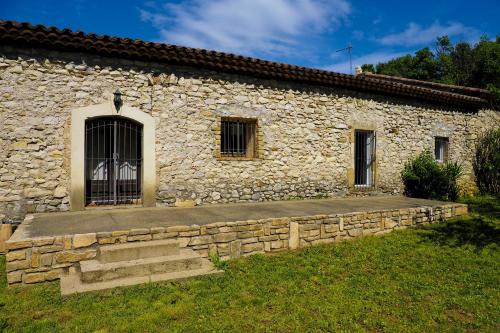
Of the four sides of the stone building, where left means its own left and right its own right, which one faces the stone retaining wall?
front

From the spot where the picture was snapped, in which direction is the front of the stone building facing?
facing the viewer and to the right of the viewer

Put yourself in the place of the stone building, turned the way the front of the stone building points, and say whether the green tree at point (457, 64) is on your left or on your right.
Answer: on your left

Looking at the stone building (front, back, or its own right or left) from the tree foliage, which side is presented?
left

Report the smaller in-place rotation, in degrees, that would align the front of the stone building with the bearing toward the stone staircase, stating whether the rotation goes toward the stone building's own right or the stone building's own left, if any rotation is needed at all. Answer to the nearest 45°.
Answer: approximately 45° to the stone building's own right
